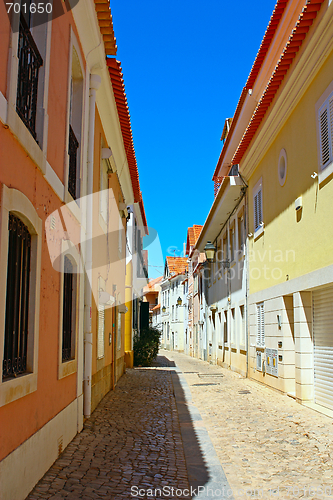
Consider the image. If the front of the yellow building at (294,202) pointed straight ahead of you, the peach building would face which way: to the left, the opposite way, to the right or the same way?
the opposite way

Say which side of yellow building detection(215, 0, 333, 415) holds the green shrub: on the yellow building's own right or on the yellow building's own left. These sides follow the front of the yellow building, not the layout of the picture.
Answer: on the yellow building's own right

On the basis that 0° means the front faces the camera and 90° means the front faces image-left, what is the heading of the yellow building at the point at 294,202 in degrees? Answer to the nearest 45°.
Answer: approximately 90°

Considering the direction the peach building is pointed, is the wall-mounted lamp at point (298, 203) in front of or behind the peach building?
in front

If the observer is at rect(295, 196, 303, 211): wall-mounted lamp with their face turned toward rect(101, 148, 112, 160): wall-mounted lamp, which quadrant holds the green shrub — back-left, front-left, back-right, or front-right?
front-right

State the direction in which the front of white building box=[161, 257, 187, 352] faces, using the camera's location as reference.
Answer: facing the viewer and to the left of the viewer

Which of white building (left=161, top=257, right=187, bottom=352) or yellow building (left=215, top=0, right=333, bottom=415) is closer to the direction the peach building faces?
the yellow building

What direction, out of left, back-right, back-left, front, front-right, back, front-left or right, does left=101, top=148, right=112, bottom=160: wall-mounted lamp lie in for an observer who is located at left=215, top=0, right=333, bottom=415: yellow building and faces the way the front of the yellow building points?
front

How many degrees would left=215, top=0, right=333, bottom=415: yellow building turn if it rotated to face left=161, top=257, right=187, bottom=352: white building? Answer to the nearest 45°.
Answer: approximately 90° to its right

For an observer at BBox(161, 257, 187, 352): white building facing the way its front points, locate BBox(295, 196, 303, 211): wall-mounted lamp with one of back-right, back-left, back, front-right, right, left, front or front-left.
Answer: front-left

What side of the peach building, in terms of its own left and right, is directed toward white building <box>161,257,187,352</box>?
left

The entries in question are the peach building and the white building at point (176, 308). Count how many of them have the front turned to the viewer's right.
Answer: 1

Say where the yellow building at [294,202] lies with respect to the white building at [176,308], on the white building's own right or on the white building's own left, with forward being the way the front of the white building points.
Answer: on the white building's own left

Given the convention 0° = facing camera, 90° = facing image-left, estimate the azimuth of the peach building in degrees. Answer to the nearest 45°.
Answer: approximately 270°

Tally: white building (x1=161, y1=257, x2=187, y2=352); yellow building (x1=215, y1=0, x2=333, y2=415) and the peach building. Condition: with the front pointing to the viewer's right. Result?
1

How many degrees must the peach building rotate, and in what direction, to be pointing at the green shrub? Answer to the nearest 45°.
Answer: approximately 90° to its left
